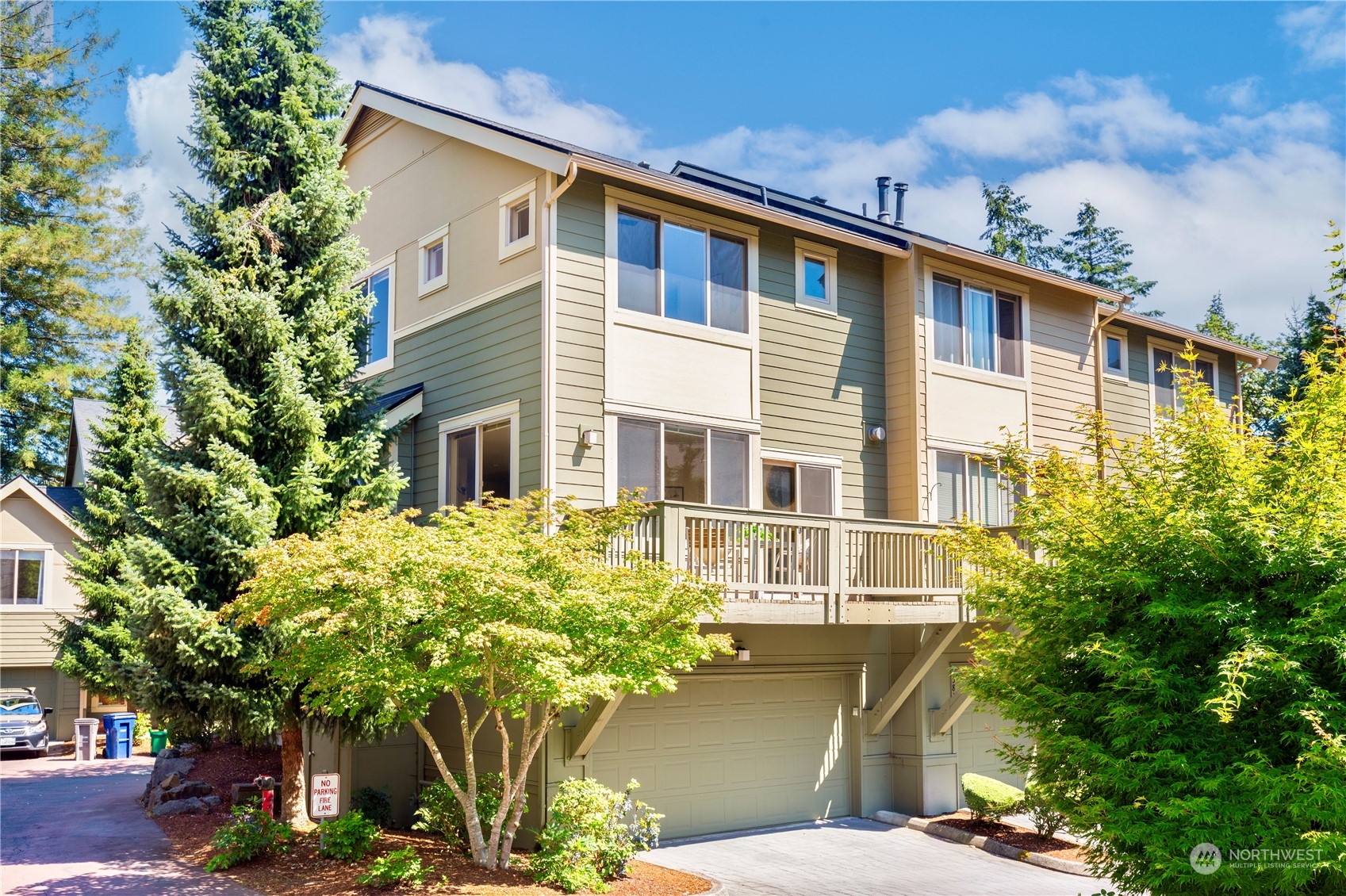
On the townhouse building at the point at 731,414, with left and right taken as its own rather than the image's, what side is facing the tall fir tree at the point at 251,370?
right

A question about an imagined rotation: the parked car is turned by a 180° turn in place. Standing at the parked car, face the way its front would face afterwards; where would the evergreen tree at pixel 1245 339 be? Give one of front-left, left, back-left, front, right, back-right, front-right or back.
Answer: right

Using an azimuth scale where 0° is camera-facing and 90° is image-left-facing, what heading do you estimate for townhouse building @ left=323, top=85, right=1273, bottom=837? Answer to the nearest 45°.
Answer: approximately 315°

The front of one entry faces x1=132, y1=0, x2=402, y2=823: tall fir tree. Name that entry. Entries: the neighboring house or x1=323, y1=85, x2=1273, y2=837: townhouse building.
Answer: the neighboring house

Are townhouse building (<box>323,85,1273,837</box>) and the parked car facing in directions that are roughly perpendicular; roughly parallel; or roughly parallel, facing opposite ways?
roughly parallel

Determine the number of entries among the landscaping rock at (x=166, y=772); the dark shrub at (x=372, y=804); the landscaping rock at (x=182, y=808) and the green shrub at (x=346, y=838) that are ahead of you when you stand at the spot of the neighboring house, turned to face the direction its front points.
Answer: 4

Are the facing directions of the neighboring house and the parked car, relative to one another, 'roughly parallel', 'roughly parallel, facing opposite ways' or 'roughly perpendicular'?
roughly parallel

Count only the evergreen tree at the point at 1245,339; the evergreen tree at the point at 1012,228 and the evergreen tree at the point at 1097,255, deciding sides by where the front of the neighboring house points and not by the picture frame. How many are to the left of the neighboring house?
3

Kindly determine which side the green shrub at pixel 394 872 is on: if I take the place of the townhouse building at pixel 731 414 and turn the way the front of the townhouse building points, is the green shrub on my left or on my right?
on my right

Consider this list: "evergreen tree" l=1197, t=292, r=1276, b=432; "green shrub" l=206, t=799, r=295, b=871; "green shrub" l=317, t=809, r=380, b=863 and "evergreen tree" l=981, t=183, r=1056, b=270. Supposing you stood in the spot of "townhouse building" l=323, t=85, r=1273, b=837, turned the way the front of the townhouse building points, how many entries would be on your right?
2

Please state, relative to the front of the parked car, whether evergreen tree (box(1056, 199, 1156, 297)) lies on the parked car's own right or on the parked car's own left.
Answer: on the parked car's own left

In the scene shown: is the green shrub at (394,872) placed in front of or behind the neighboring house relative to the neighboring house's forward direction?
in front

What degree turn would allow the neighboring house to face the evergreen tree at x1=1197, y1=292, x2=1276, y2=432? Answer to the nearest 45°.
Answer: approximately 90° to its left

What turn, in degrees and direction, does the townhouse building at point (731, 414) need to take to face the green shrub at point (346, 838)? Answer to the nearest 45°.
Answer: approximately 90° to its right

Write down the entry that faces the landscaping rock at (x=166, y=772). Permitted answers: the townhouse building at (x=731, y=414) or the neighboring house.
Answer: the neighboring house

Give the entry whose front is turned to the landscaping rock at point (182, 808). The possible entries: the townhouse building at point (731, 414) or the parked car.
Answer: the parked car

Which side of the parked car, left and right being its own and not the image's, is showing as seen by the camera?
front

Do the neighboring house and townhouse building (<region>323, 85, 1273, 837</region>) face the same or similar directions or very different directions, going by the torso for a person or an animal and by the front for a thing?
same or similar directions
